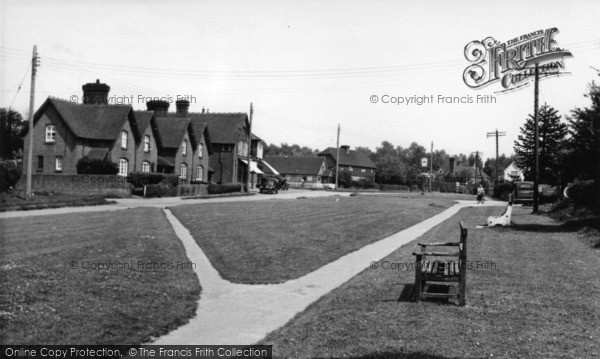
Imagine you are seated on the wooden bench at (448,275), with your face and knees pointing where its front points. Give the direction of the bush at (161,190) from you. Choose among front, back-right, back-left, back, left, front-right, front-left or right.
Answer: front-right

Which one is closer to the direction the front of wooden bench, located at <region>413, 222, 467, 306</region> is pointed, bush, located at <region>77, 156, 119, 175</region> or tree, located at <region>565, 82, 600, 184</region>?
the bush

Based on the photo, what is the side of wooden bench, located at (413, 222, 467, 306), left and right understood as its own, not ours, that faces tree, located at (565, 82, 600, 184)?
right

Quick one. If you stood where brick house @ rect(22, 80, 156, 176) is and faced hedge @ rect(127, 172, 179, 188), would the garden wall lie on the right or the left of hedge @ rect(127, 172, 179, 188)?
right

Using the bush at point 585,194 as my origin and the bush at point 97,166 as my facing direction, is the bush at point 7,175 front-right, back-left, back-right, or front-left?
front-left

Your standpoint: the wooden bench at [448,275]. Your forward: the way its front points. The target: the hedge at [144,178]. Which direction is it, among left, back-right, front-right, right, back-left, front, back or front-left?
front-right

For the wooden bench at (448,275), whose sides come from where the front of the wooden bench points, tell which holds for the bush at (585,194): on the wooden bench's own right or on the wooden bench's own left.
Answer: on the wooden bench's own right

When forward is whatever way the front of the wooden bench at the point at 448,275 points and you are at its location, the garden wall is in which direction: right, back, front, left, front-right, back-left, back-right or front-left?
front-right

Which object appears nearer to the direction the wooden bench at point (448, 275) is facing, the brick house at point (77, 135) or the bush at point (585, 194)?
the brick house

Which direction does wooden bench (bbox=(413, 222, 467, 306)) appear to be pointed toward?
to the viewer's left
